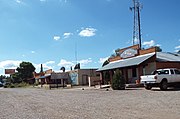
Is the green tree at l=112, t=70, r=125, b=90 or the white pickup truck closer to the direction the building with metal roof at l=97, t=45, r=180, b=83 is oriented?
the green tree

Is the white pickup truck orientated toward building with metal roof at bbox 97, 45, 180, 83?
no

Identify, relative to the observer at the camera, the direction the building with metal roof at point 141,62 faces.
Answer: facing the viewer and to the left of the viewer

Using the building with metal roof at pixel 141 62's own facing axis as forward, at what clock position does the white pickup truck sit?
The white pickup truck is roughly at 10 o'clock from the building with metal roof.

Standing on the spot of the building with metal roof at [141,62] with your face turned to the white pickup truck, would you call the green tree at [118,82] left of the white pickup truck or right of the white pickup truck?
right
